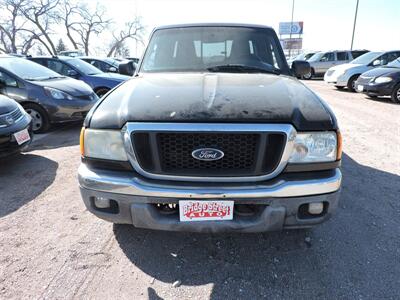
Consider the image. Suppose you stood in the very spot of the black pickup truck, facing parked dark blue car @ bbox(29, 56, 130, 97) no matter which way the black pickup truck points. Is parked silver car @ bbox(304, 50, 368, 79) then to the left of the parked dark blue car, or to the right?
right

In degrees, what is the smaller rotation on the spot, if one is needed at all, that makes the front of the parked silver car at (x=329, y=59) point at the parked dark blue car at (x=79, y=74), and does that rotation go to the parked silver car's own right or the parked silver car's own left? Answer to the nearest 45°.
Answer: approximately 45° to the parked silver car's own left

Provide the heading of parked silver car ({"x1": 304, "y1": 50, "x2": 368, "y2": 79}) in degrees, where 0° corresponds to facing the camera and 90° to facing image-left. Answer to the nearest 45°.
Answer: approximately 45°

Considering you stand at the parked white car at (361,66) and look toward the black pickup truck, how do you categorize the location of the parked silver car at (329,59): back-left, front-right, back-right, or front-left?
back-right

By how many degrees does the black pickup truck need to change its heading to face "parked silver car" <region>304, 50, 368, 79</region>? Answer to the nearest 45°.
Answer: approximately 180°

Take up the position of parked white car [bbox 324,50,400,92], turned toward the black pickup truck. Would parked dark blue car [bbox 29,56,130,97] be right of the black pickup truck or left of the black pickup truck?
right

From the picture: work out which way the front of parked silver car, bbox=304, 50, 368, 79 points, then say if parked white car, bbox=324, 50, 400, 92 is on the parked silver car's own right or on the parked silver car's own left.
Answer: on the parked silver car's own left

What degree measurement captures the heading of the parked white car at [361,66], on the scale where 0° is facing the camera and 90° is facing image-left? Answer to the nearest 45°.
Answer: approximately 45°

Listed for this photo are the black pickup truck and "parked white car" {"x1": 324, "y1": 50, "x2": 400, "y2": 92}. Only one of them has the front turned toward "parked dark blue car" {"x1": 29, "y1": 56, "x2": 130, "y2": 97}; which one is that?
the parked white car

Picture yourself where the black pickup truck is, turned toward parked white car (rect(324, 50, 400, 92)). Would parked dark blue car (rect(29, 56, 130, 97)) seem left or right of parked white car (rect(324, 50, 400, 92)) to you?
left

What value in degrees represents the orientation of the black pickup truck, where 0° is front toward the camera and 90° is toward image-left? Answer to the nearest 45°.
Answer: approximately 0°
